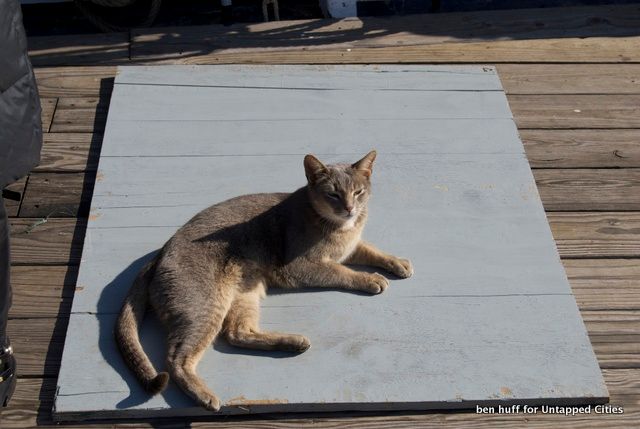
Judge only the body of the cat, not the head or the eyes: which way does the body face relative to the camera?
to the viewer's right
